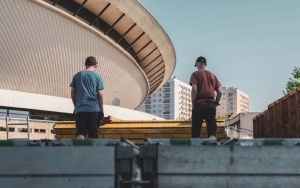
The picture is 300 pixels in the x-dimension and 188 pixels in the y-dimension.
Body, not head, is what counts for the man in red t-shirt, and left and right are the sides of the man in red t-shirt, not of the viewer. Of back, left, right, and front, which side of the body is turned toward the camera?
back

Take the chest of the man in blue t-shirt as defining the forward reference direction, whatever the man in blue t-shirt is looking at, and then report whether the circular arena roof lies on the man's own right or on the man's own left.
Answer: on the man's own left

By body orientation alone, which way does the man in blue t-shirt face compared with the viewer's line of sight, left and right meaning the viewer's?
facing away from the viewer and to the right of the viewer
